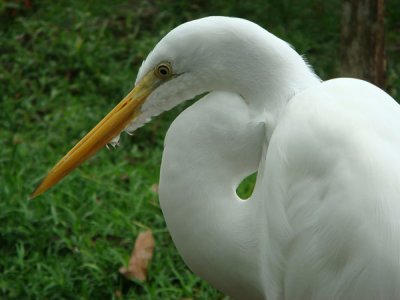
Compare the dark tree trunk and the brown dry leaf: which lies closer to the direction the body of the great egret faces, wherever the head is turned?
the brown dry leaf

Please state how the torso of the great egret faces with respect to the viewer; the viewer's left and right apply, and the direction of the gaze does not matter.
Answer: facing to the left of the viewer

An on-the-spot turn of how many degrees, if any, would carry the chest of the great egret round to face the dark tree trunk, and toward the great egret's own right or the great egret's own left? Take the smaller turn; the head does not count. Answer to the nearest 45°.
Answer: approximately 90° to the great egret's own right
